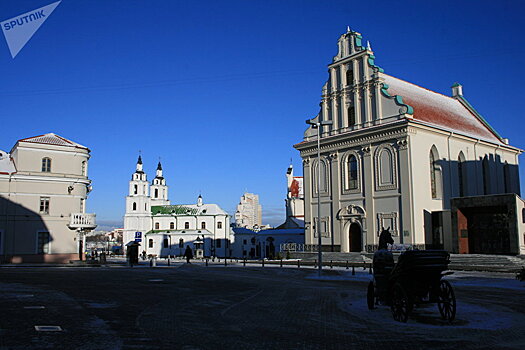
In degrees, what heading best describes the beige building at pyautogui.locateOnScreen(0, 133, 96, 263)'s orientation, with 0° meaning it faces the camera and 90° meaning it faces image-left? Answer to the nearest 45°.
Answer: approximately 270°

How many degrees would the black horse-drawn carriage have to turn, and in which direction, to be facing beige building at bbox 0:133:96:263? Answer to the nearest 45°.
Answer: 0° — it already faces it

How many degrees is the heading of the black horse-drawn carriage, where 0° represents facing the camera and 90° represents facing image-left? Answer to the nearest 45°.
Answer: approximately 135°
